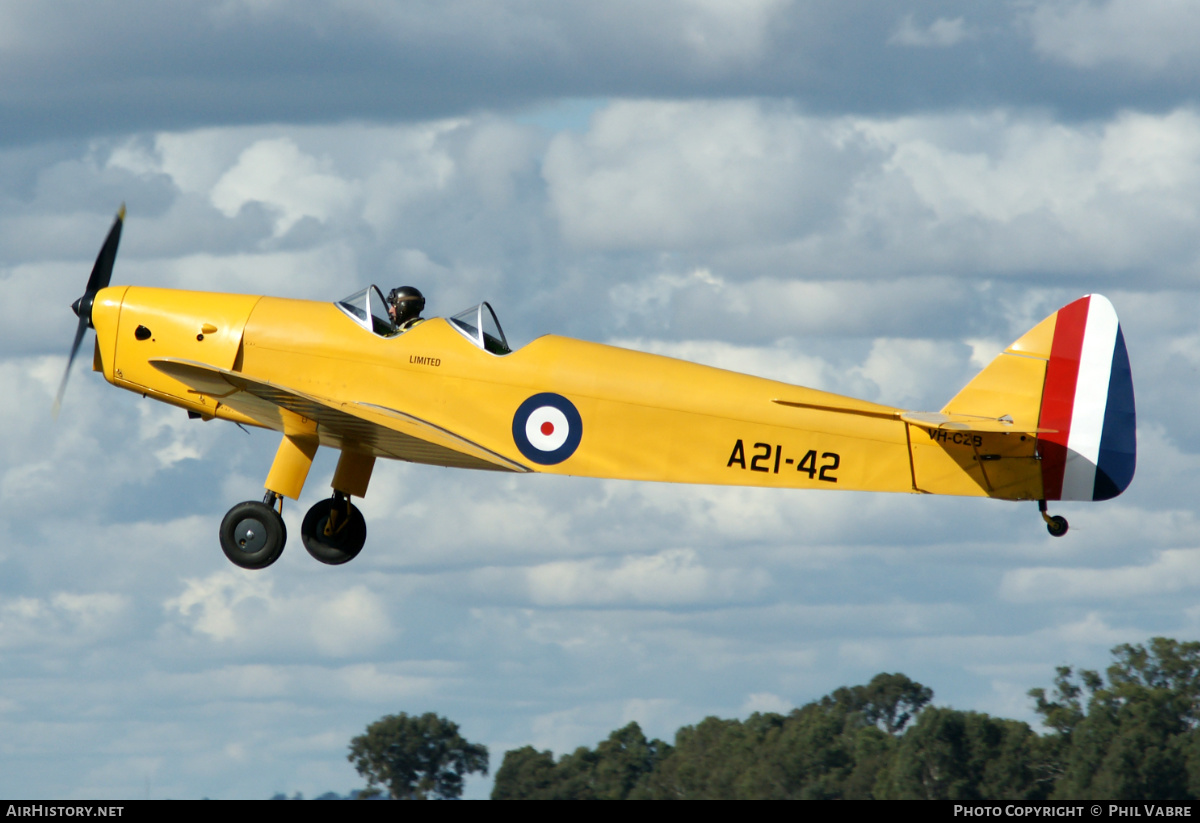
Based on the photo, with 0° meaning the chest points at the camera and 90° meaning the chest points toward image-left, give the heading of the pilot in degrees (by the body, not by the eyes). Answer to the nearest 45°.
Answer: approximately 90°

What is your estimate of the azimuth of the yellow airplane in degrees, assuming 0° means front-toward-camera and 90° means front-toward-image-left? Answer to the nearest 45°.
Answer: approximately 90°
